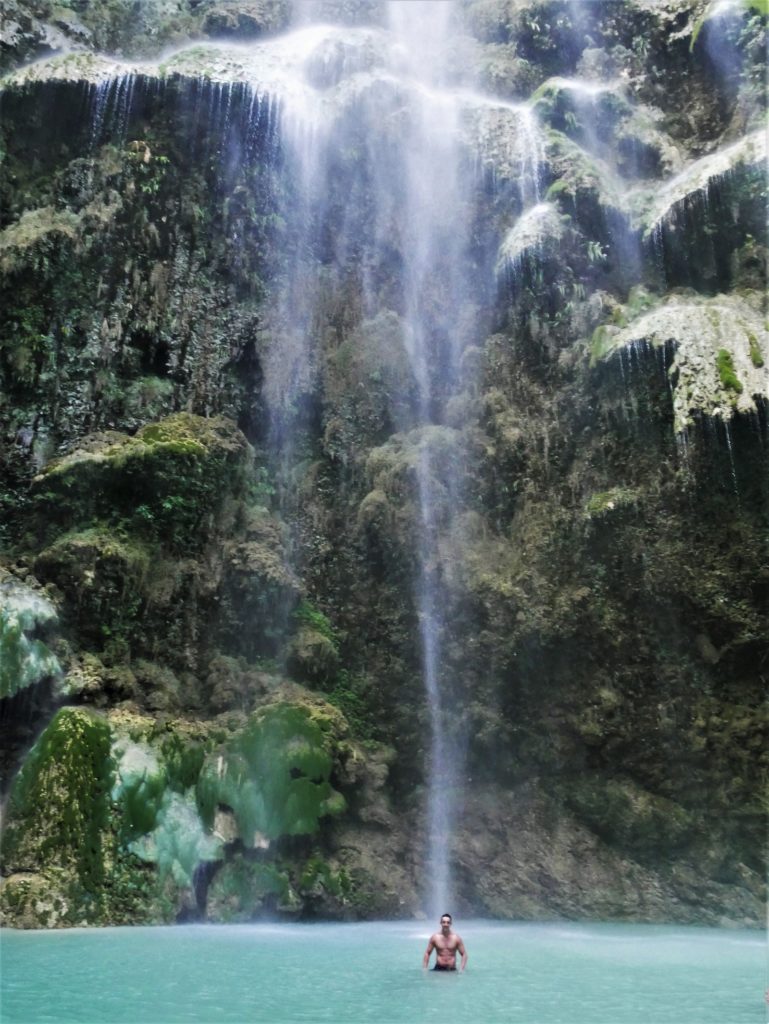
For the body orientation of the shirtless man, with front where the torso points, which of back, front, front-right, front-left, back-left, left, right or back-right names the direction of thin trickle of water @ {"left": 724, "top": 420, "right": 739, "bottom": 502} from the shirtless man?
back-left

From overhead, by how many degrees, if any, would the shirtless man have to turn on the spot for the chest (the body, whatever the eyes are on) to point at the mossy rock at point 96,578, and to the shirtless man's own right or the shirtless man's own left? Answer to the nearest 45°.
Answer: approximately 135° to the shirtless man's own right

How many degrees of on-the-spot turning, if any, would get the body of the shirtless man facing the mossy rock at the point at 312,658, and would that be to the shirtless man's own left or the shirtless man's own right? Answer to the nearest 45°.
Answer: approximately 180°

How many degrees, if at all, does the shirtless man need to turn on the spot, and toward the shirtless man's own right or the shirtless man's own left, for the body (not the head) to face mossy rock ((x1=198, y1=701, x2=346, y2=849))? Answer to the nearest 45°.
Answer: approximately 135° to the shirtless man's own right

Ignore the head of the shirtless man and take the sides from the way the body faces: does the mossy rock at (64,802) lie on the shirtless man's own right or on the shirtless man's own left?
on the shirtless man's own right

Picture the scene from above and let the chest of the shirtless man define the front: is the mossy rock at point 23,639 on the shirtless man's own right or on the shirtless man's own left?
on the shirtless man's own right

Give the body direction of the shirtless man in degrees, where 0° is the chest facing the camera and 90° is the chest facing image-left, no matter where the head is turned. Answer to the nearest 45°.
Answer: approximately 0°
